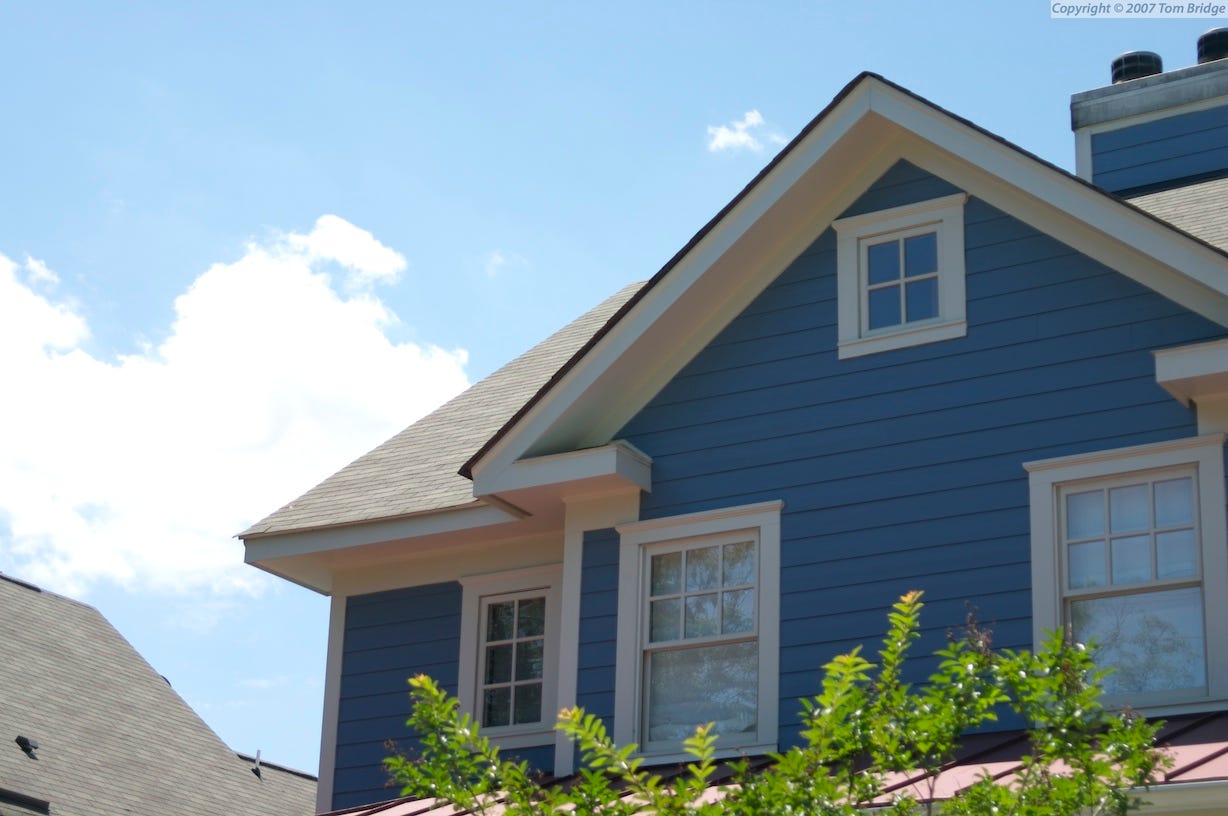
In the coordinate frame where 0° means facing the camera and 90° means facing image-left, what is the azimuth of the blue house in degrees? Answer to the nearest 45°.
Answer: approximately 45°
